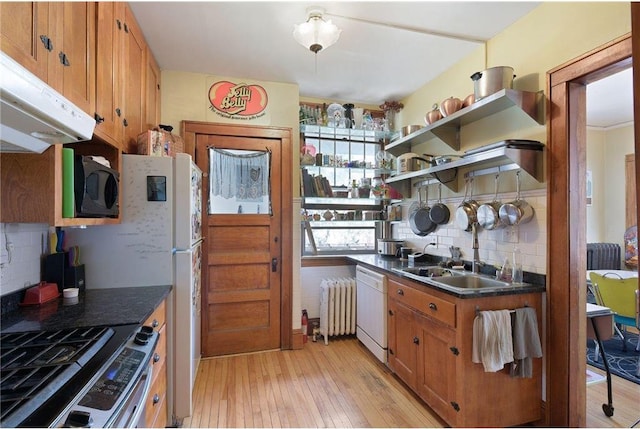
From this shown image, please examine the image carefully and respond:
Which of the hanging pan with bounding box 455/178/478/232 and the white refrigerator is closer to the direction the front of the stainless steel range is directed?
the hanging pan

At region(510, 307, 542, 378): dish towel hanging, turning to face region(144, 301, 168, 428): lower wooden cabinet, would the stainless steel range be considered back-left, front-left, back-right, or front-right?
front-left

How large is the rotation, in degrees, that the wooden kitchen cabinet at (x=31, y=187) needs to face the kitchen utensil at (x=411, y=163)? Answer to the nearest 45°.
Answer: approximately 45° to its left

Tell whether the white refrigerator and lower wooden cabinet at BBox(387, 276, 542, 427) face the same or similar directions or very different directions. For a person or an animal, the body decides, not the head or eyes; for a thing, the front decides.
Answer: very different directions

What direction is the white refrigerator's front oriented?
to the viewer's right

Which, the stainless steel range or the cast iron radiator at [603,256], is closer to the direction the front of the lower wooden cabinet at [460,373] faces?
the stainless steel range

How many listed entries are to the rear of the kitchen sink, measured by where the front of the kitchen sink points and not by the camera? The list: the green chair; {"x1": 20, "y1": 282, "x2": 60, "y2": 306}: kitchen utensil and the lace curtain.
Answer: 1

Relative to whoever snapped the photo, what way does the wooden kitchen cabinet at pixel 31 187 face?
facing the viewer and to the right of the viewer
